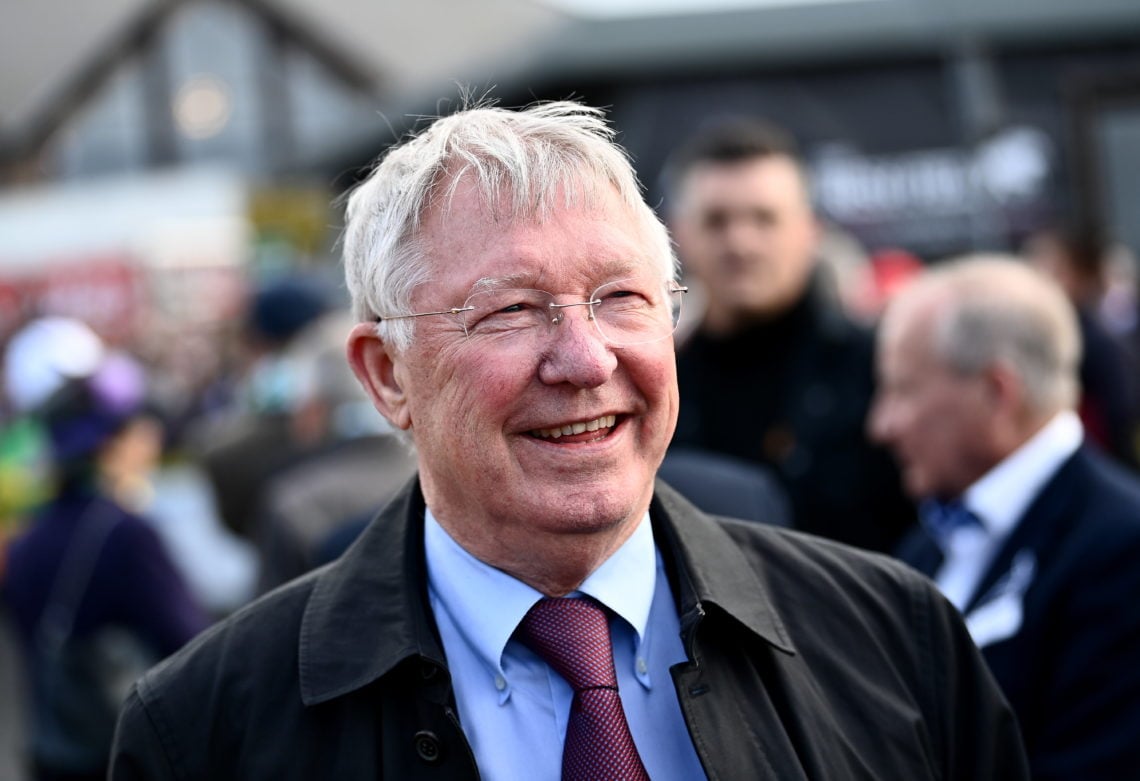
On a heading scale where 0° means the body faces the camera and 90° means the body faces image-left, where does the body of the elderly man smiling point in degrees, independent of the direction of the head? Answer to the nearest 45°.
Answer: approximately 0°

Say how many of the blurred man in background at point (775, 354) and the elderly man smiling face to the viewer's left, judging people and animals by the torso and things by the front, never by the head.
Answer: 0

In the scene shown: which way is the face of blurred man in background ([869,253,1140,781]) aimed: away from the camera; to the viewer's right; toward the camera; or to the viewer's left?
to the viewer's left

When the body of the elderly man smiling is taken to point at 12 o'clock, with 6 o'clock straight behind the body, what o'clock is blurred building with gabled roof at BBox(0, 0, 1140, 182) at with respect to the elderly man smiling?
The blurred building with gabled roof is roughly at 6 o'clock from the elderly man smiling.

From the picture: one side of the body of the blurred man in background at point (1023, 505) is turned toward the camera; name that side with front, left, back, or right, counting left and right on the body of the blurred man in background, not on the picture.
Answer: left

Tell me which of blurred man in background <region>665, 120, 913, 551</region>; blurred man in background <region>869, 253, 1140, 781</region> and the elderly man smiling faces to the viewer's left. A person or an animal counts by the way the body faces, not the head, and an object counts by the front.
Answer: blurred man in background <region>869, 253, 1140, 781</region>

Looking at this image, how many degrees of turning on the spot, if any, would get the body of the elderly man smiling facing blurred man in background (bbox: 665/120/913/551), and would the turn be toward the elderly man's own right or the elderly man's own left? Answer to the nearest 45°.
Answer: approximately 180°

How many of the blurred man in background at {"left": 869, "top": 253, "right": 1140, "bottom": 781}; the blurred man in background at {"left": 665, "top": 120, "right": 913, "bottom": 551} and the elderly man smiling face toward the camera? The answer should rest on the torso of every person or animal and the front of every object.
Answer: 2

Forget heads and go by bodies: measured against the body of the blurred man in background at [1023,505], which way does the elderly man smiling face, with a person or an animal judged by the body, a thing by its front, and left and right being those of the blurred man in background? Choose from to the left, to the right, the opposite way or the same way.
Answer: to the left

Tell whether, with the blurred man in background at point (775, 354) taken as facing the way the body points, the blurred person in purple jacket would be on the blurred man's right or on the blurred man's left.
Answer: on the blurred man's right

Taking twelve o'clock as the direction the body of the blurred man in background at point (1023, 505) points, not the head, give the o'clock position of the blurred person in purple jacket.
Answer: The blurred person in purple jacket is roughly at 12 o'clock from the blurred man in background.

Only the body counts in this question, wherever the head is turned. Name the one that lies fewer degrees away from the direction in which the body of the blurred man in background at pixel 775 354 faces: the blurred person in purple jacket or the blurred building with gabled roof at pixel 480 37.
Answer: the blurred person in purple jacket

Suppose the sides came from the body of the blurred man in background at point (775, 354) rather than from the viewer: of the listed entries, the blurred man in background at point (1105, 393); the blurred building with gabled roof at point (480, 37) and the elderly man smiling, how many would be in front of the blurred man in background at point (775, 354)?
1
